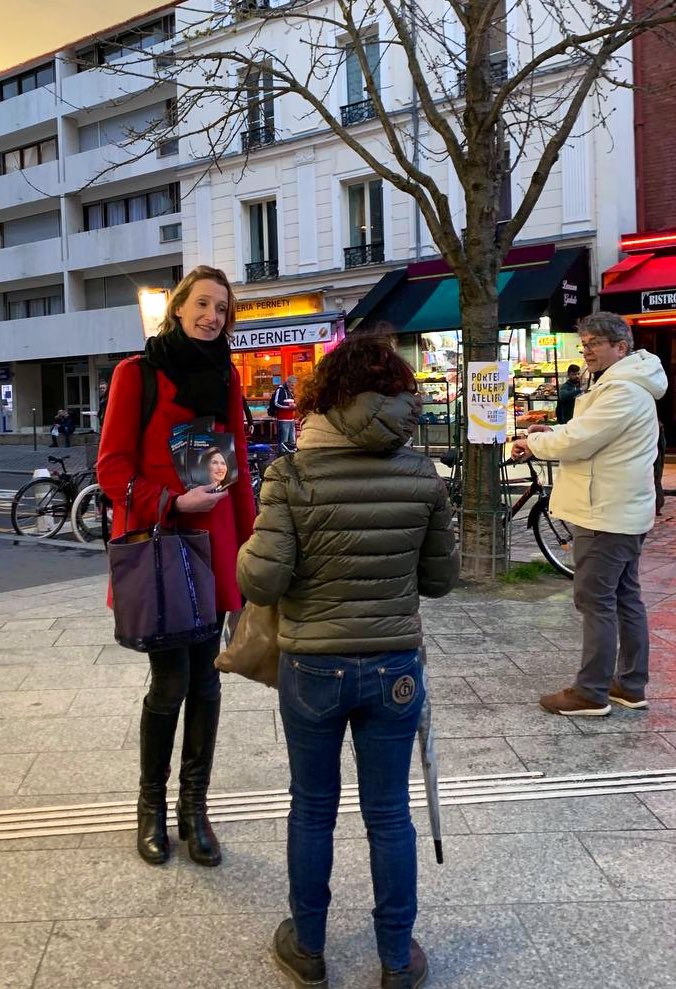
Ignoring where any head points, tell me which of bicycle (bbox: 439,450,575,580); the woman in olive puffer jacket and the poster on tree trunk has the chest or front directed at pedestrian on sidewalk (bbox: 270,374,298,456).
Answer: the woman in olive puffer jacket

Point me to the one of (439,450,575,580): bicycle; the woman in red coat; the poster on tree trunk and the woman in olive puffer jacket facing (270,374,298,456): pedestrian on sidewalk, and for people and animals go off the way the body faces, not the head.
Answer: the woman in olive puffer jacket

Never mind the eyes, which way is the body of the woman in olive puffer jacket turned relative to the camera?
away from the camera

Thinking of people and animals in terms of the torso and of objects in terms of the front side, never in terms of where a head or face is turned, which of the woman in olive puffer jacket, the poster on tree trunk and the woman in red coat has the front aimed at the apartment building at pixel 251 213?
the woman in olive puffer jacket

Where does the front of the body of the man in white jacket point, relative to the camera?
to the viewer's left

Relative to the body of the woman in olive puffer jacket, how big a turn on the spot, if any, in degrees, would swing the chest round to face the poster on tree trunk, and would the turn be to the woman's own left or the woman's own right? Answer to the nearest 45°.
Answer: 0° — they already face it

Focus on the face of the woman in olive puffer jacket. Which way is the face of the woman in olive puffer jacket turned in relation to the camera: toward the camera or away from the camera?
away from the camera

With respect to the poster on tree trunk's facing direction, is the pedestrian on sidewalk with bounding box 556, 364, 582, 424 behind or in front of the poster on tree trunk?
behind

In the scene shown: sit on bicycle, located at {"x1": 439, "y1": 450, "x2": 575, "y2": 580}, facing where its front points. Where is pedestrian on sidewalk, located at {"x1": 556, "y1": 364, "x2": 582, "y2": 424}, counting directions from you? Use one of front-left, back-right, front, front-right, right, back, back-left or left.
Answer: back-left

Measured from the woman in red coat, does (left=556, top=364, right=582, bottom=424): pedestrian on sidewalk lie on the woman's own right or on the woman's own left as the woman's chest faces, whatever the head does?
on the woman's own left

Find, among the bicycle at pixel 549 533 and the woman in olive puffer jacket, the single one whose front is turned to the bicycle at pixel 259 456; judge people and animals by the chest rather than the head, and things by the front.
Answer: the woman in olive puffer jacket

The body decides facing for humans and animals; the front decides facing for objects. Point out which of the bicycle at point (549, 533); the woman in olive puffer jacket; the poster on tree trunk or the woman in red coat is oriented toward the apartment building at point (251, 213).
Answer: the woman in olive puffer jacket
